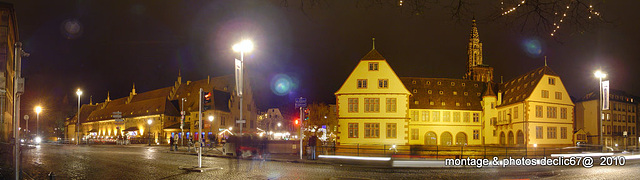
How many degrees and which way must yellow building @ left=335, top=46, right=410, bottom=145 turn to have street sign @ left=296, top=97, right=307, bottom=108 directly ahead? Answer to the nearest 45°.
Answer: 0° — it already faces it

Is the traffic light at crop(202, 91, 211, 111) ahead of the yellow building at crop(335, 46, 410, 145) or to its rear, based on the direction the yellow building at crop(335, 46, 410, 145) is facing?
ahead

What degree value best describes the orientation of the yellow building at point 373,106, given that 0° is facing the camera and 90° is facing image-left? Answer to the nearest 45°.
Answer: approximately 0°
